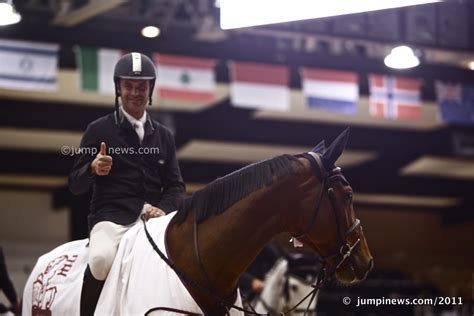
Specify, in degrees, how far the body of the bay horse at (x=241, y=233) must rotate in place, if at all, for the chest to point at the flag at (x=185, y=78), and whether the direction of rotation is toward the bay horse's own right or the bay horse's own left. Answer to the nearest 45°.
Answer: approximately 90° to the bay horse's own left

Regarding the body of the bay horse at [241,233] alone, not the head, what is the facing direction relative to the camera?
to the viewer's right

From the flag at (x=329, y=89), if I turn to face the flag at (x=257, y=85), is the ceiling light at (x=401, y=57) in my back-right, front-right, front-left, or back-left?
back-left

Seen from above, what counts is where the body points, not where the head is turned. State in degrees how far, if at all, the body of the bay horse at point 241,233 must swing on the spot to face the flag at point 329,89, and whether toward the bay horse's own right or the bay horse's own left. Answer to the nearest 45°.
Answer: approximately 90° to the bay horse's own left

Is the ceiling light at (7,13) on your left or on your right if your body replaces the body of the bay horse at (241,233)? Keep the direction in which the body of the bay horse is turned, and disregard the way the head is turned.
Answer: on your left

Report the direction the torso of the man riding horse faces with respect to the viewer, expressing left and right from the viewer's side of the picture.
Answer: facing the viewer and to the right of the viewer

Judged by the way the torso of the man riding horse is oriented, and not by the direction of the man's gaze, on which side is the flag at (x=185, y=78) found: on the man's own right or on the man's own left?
on the man's own left

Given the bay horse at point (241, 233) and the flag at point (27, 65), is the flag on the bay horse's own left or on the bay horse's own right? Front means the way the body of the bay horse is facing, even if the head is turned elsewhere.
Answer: on the bay horse's own left

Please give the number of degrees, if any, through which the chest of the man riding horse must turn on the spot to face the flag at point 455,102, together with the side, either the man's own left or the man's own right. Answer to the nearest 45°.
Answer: approximately 90° to the man's own left
